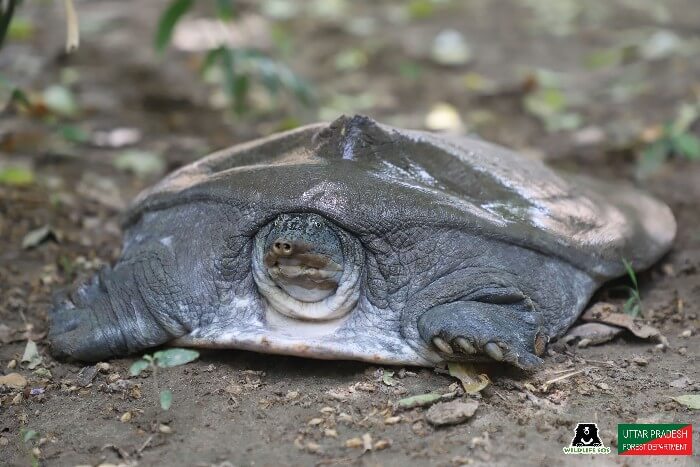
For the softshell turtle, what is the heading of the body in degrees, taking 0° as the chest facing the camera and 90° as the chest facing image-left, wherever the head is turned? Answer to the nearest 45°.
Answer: approximately 45°

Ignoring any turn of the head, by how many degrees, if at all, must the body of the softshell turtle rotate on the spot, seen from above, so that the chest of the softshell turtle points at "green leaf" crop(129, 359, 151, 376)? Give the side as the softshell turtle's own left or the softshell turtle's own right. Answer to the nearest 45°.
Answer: approximately 45° to the softshell turtle's own right

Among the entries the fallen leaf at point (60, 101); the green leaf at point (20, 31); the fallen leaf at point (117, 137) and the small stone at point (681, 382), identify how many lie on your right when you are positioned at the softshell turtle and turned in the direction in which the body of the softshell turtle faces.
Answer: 3

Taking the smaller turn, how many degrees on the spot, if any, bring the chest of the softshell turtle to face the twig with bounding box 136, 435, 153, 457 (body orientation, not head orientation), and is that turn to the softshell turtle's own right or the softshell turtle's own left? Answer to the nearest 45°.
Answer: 0° — it already faces it

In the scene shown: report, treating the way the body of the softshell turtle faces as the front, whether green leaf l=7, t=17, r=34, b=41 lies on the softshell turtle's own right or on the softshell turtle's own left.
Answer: on the softshell turtle's own right

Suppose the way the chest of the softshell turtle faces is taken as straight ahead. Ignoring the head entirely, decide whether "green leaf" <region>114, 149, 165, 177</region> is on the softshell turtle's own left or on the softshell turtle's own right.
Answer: on the softshell turtle's own right

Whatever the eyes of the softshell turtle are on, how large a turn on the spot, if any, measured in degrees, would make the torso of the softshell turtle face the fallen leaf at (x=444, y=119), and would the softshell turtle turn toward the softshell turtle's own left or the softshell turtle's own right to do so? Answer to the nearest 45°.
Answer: approximately 135° to the softshell turtle's own right

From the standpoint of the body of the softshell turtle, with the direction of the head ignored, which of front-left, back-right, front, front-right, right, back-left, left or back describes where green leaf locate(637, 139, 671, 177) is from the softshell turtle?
back

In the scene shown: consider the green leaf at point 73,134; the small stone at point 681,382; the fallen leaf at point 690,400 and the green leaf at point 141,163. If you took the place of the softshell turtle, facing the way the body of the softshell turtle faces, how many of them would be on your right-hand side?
2

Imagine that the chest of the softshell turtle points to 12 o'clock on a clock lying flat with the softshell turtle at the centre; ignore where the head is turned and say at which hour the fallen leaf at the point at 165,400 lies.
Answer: The fallen leaf is roughly at 1 o'clock from the softshell turtle.

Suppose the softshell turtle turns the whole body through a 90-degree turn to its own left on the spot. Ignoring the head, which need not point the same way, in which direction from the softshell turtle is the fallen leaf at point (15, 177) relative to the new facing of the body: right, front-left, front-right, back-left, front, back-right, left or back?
back
